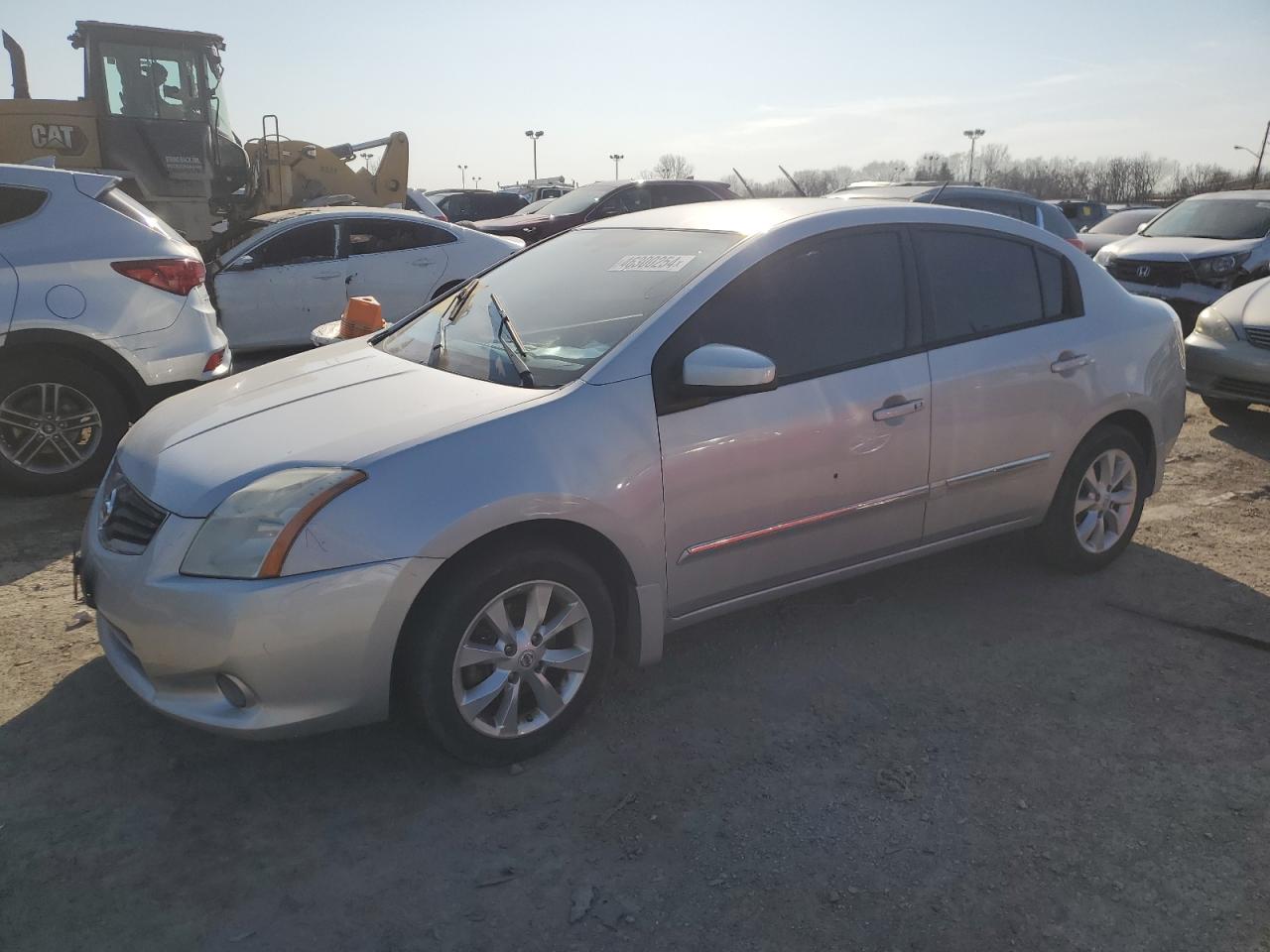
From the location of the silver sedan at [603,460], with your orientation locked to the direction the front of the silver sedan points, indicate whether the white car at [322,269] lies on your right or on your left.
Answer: on your right

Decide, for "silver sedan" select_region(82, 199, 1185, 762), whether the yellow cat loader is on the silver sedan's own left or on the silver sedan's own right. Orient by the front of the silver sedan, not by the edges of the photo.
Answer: on the silver sedan's own right

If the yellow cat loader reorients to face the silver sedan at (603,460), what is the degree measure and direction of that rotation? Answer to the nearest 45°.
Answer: approximately 90° to its right

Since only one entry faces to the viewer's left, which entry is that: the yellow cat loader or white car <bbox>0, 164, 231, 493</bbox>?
the white car

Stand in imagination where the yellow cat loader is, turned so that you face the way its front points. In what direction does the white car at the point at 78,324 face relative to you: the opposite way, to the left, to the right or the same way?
the opposite way

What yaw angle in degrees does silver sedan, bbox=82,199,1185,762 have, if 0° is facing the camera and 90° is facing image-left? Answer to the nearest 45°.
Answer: approximately 45°

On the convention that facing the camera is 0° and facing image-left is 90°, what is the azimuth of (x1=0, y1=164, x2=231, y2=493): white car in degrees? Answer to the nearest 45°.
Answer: approximately 90°

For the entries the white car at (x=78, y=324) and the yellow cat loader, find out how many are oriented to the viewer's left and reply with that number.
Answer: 1

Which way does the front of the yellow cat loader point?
to the viewer's right
